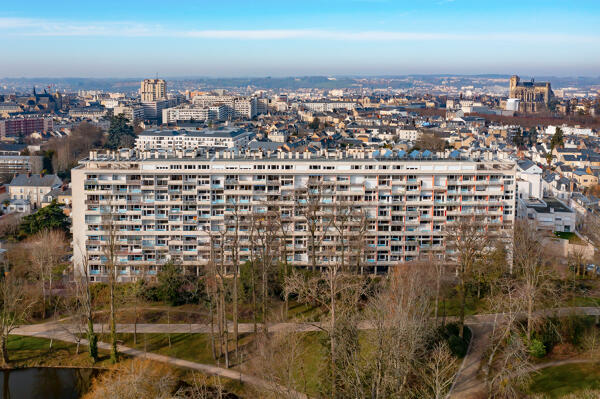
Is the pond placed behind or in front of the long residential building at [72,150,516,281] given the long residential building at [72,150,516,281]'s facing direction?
in front

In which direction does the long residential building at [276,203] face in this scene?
toward the camera

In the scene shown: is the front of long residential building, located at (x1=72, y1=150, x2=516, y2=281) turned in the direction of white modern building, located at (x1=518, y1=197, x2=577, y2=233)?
no

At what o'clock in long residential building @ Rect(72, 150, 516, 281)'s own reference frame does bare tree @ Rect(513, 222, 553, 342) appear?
The bare tree is roughly at 10 o'clock from the long residential building.

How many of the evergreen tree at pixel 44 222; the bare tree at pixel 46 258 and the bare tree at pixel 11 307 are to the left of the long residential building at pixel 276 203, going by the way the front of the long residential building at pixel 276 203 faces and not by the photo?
0

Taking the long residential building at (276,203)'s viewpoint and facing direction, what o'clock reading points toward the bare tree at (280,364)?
The bare tree is roughly at 12 o'clock from the long residential building.

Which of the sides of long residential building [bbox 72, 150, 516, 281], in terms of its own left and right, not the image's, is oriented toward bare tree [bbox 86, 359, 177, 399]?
front

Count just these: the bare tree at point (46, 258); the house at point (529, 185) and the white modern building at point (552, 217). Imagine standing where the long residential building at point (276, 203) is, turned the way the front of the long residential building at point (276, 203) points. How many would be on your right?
1

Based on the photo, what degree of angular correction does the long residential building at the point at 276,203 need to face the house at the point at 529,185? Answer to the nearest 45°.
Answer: approximately 135° to its left

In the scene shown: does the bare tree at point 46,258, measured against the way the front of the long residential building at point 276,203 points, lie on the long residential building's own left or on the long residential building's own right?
on the long residential building's own right

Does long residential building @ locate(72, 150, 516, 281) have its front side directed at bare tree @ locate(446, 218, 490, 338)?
no

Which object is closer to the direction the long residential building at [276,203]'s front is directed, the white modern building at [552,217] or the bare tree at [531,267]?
the bare tree

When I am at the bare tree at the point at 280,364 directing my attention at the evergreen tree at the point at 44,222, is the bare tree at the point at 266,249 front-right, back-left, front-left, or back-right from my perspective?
front-right

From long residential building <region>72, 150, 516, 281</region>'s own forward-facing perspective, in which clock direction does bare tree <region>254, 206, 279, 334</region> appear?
The bare tree is roughly at 12 o'clock from the long residential building.

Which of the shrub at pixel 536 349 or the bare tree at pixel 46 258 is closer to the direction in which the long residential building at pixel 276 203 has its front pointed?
the shrub

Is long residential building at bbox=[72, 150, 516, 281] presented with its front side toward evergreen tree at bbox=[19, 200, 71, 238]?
no

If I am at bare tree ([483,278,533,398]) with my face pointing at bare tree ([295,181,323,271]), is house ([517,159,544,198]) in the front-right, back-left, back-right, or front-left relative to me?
front-right
